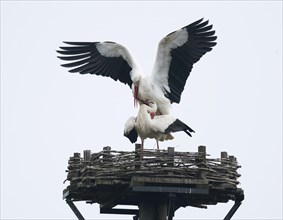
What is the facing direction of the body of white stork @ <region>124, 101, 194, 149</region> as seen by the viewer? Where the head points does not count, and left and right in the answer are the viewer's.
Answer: facing the viewer and to the left of the viewer
